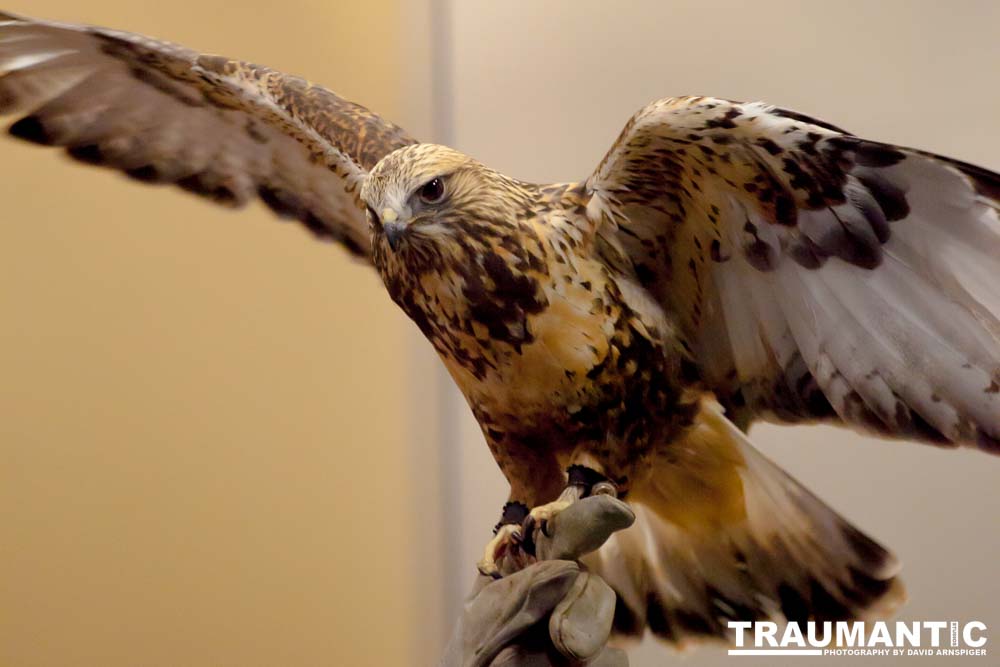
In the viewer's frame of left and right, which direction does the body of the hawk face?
facing the viewer and to the left of the viewer
